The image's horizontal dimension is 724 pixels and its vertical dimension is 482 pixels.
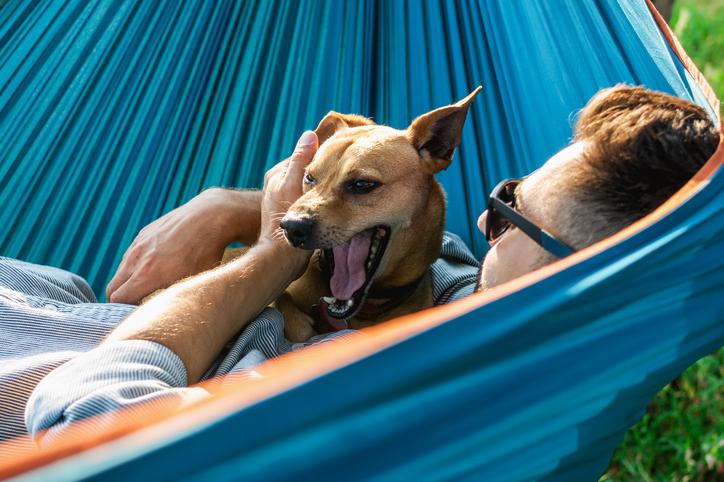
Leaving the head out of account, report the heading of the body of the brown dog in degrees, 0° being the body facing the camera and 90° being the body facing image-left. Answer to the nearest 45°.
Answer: approximately 45°
